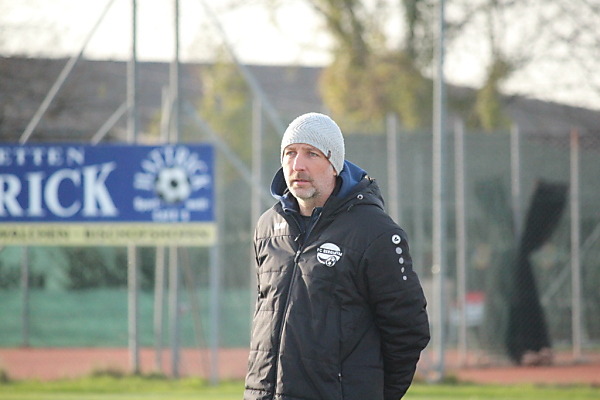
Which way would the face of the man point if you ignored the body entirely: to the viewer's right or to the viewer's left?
to the viewer's left

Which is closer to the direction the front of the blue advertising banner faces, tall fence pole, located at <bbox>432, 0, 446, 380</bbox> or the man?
the man

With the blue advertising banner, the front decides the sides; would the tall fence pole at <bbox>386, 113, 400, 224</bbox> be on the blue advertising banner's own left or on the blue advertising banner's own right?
on the blue advertising banner's own left

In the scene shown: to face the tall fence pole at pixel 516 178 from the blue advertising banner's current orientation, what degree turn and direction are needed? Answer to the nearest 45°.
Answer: approximately 90° to its left

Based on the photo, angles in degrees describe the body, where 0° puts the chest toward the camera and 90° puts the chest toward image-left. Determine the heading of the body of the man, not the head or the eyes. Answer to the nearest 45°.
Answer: approximately 45°

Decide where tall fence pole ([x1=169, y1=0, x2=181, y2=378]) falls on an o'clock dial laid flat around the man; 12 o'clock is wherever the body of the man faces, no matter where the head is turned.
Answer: The tall fence pole is roughly at 4 o'clock from the man.

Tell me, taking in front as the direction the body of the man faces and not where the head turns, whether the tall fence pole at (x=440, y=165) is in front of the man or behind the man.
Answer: behind

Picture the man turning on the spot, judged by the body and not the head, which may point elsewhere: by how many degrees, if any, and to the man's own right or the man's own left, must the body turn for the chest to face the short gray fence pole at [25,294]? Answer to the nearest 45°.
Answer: approximately 90° to the man's own right

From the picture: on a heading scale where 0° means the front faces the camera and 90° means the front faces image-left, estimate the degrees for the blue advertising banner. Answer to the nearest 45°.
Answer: approximately 0°
